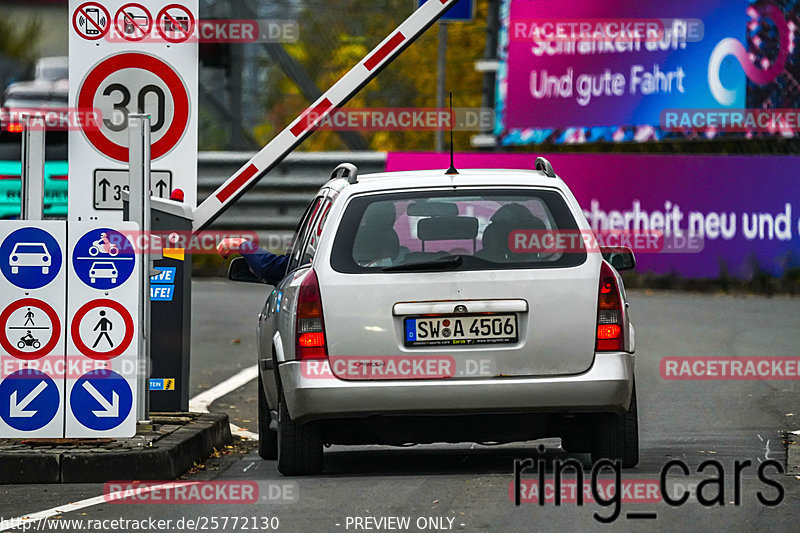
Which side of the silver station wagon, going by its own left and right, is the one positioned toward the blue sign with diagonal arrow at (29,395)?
left

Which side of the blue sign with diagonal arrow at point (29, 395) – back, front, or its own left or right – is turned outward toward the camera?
front

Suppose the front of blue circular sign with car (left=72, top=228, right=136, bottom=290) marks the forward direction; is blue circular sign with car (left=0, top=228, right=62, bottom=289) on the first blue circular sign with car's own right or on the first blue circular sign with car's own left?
on the first blue circular sign with car's own right

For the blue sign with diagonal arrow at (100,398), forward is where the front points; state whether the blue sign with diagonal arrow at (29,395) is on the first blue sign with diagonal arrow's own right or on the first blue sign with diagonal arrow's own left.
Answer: on the first blue sign with diagonal arrow's own right

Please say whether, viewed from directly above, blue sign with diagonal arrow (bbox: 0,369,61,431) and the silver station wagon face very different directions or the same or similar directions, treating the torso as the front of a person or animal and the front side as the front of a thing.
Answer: very different directions

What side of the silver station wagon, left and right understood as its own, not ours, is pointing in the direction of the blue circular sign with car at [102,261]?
left

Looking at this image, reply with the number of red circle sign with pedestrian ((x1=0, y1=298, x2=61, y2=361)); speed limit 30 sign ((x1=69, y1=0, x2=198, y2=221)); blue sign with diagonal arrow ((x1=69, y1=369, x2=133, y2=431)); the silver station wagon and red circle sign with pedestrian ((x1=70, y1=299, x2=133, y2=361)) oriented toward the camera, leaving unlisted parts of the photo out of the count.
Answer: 4

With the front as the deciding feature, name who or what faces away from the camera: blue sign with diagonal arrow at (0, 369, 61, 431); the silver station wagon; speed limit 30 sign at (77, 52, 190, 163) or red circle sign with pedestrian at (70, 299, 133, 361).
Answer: the silver station wagon

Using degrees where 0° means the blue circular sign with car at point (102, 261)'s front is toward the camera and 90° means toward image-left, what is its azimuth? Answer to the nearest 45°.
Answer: approximately 0°

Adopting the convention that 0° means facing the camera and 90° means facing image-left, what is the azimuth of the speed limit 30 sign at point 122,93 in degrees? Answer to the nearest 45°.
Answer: approximately 0°
